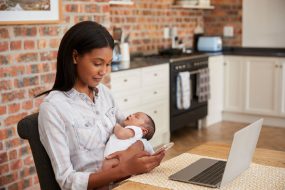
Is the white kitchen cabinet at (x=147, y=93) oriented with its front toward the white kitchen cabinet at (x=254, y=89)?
no

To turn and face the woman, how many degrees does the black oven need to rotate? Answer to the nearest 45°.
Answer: approximately 45° to its right

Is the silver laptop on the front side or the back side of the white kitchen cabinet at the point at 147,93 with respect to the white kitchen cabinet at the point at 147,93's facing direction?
on the front side

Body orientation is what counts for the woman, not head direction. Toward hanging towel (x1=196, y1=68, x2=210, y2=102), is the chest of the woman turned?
no

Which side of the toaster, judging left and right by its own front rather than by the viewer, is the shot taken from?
front

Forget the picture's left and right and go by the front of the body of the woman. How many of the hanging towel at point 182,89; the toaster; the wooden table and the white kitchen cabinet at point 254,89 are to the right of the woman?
0

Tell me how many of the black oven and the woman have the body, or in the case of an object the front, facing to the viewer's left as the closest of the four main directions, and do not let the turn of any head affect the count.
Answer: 0

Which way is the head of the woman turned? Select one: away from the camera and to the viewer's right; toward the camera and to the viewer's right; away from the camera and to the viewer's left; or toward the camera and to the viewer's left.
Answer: toward the camera and to the viewer's right

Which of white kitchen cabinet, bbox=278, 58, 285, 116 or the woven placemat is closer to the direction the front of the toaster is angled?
the woven placemat

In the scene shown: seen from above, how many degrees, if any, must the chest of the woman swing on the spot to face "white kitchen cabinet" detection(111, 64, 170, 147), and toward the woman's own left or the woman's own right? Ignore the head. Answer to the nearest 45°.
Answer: approximately 135° to the woman's own left

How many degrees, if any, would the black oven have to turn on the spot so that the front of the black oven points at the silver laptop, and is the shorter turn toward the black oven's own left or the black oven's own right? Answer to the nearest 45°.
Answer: approximately 45° to the black oven's own right

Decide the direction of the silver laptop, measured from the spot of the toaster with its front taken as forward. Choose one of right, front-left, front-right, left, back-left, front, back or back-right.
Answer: front

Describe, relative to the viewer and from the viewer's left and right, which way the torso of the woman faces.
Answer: facing the viewer and to the right of the viewer

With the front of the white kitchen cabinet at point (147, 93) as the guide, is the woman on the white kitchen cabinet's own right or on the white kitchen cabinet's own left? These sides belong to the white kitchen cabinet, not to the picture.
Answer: on the white kitchen cabinet's own right

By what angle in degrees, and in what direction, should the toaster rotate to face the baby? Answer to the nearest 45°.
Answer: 0° — it already faces them
